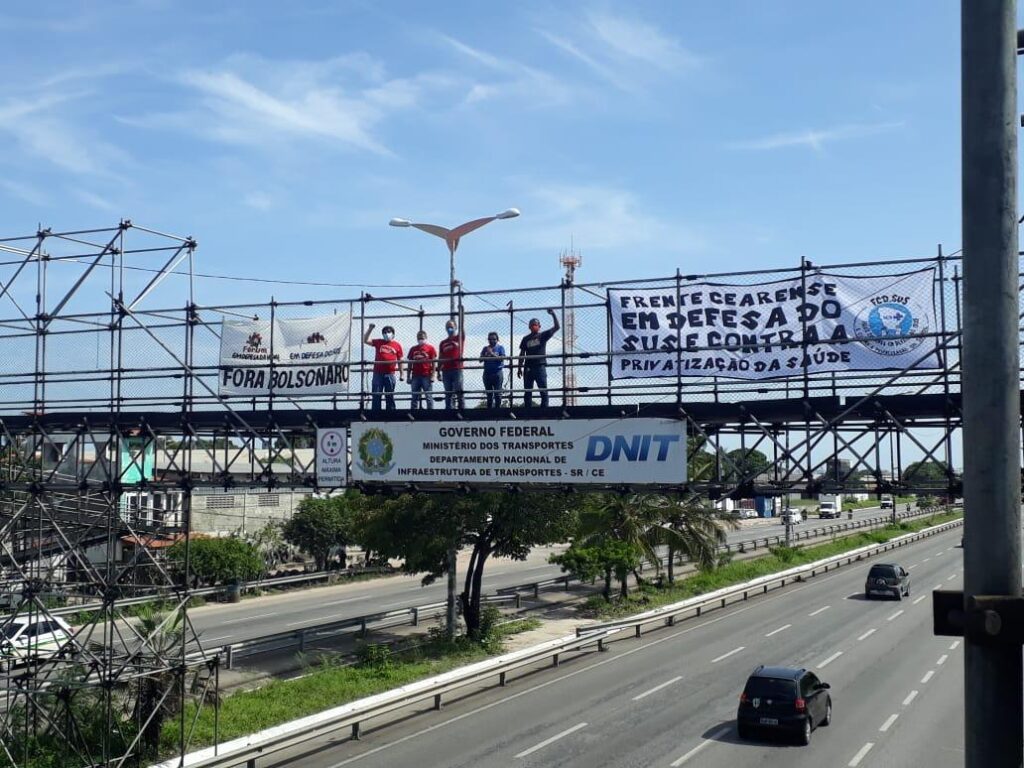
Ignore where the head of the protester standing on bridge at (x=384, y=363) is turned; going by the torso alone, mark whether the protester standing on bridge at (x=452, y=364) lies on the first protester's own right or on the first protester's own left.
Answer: on the first protester's own left

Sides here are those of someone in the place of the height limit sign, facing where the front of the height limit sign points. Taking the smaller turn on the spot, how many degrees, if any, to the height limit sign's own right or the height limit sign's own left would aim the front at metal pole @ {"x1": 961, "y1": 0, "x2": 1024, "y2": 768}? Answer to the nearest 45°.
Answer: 0° — it already faces it

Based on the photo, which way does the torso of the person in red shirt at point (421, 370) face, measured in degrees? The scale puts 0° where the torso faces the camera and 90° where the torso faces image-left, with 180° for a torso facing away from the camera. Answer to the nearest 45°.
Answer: approximately 0°

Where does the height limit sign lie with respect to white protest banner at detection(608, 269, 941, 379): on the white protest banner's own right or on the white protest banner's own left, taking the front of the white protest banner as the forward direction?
on the white protest banner's own right
